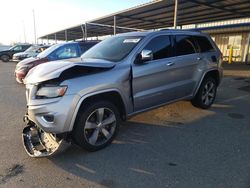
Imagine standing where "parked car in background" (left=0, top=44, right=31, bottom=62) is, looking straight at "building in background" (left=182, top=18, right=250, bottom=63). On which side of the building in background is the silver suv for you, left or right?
right

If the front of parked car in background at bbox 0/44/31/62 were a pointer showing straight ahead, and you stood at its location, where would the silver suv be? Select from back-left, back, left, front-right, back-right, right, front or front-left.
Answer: left

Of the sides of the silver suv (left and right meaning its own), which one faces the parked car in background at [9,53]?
right

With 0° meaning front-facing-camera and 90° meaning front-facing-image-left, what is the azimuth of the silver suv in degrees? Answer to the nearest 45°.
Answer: approximately 45°

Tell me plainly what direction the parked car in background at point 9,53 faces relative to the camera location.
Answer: facing to the left of the viewer

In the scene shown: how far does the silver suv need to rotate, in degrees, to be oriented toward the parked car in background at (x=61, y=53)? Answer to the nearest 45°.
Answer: approximately 135° to its right

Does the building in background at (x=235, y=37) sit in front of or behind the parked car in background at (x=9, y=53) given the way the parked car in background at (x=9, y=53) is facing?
behind
